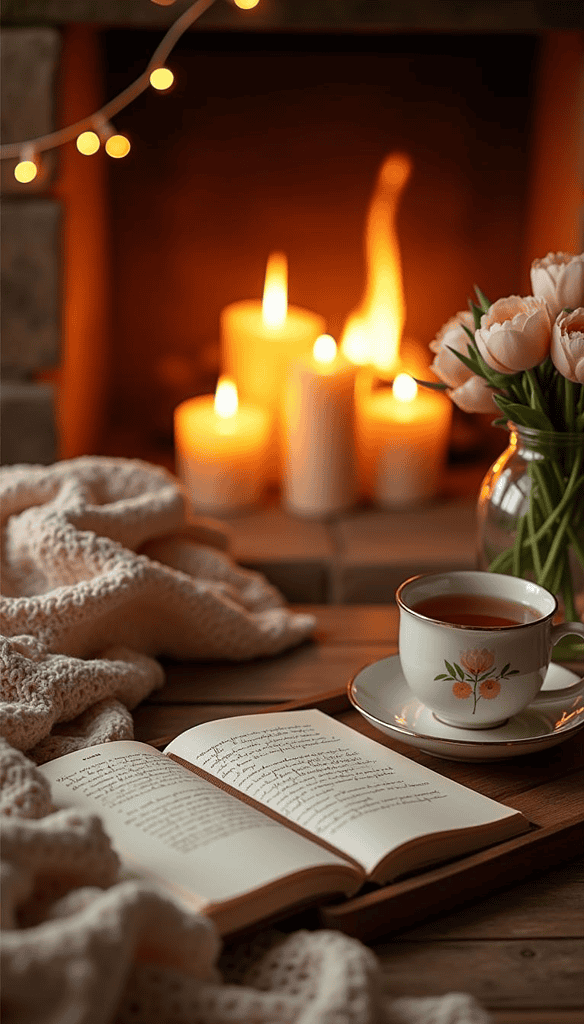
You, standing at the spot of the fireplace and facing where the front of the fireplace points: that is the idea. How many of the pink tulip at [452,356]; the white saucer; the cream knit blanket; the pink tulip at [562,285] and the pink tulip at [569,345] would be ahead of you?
5

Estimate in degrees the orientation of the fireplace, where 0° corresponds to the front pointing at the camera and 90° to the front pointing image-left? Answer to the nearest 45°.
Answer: approximately 0°

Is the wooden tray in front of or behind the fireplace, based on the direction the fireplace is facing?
in front

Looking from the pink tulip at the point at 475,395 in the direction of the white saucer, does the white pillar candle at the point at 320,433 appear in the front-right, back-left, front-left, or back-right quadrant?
back-right

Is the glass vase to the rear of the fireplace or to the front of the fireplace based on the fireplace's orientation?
to the front

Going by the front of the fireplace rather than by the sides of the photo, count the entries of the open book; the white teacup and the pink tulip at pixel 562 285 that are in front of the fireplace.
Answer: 3

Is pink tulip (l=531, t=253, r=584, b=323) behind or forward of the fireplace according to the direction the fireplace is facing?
forward

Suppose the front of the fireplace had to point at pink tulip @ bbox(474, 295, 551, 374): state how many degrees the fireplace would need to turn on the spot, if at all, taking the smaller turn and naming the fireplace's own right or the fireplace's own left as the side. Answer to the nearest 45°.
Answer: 0° — it already faces it

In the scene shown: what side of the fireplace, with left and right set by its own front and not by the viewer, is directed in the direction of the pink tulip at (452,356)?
front
